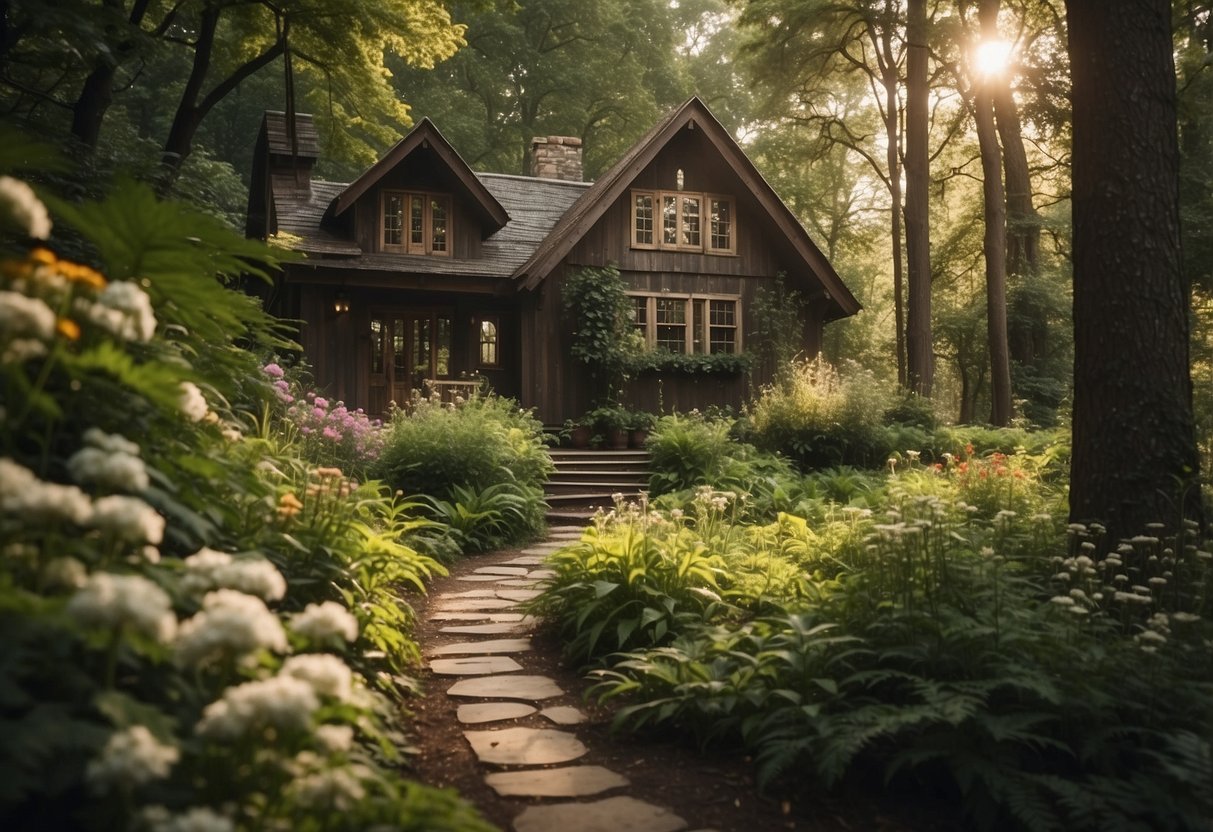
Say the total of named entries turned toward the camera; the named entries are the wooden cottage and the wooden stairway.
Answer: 2

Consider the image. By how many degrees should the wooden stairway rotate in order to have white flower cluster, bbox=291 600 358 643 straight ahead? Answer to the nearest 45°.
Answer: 0° — it already faces it

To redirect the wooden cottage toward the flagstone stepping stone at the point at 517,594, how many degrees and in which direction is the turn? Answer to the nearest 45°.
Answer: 0° — it already faces it

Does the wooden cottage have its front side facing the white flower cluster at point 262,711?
yes

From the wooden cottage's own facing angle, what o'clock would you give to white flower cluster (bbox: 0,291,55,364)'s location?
The white flower cluster is roughly at 12 o'clock from the wooden cottage.

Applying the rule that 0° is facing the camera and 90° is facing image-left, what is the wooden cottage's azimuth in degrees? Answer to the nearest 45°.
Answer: approximately 0°

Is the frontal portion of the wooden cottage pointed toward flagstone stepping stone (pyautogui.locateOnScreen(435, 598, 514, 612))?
yes

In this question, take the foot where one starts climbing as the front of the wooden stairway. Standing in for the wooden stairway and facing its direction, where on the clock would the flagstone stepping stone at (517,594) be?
The flagstone stepping stone is roughly at 12 o'clock from the wooden stairway.

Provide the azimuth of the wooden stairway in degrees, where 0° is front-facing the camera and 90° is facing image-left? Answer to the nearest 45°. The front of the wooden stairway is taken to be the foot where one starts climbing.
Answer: approximately 0°

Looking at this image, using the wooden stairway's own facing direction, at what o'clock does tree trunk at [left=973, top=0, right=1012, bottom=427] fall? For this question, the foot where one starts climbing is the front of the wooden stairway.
The tree trunk is roughly at 8 o'clock from the wooden stairway.
